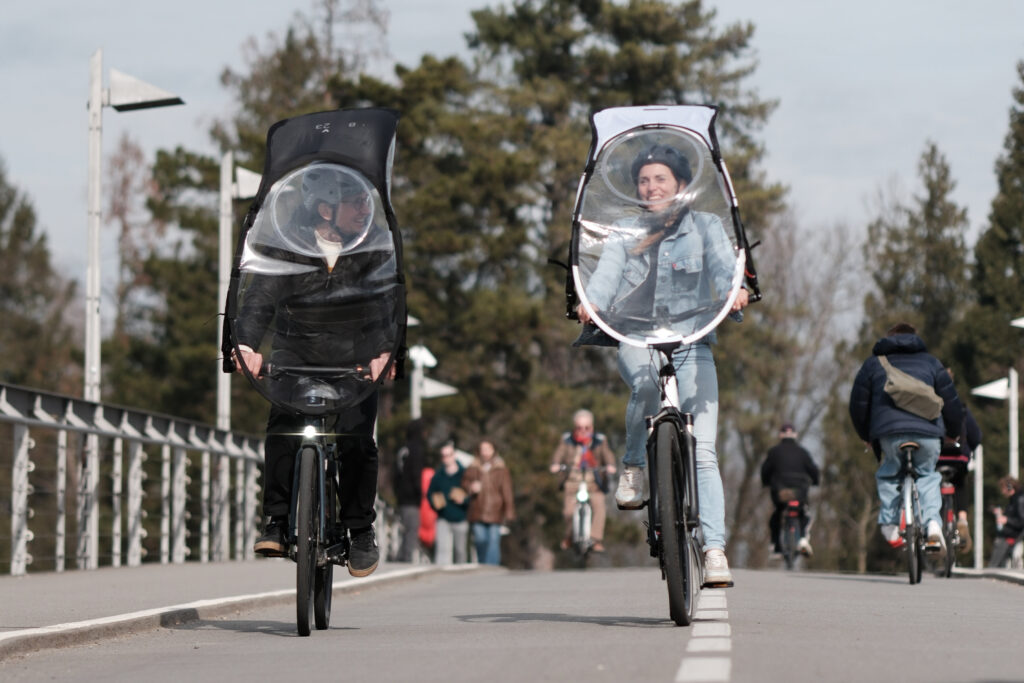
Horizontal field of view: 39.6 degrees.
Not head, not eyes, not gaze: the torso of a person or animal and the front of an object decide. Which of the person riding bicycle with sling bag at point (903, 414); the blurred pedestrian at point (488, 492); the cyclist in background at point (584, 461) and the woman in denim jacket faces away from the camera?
the person riding bicycle with sling bag

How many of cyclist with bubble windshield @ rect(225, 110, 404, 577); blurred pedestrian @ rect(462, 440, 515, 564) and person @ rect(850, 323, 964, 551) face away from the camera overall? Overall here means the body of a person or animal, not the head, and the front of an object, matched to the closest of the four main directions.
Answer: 1

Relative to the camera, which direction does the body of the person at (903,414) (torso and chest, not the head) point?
away from the camera

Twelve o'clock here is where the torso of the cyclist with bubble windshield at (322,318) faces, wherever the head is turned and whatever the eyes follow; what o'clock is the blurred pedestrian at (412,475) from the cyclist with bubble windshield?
The blurred pedestrian is roughly at 6 o'clock from the cyclist with bubble windshield.

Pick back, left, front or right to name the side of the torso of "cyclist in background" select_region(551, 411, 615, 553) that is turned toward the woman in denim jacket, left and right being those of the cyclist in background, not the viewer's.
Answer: front

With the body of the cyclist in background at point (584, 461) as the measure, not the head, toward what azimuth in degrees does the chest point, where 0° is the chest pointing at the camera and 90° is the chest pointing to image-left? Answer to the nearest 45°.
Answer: approximately 0°

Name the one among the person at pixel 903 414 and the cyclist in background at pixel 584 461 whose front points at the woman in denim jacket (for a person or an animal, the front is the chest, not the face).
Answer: the cyclist in background
